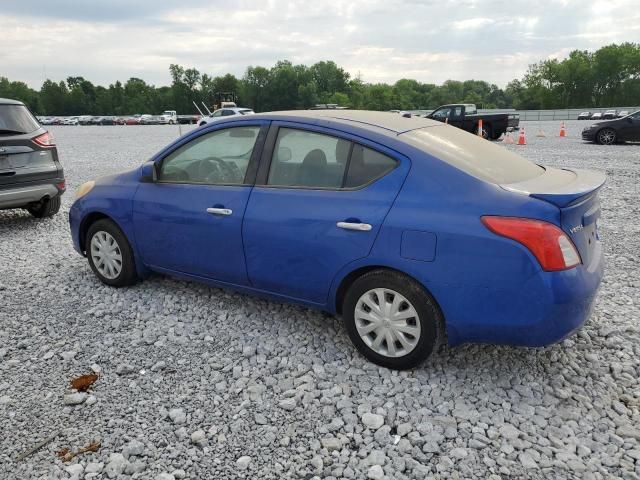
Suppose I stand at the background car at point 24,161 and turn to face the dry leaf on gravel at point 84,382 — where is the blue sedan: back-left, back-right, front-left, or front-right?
front-left

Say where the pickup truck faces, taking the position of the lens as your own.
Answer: facing away from the viewer and to the left of the viewer

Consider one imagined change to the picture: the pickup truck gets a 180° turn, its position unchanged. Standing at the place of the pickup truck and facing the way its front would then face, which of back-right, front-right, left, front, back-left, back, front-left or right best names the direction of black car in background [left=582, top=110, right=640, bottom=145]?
front

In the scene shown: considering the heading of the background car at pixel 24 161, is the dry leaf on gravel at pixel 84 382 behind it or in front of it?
behind

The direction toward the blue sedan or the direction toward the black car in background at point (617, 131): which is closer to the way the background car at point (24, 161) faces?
the black car in background

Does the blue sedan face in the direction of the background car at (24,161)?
yes

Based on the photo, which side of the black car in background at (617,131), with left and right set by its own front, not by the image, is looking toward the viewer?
left

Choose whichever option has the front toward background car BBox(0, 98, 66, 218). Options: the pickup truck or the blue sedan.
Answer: the blue sedan

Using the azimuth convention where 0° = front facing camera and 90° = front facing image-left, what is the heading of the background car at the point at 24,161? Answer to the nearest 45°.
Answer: approximately 180°

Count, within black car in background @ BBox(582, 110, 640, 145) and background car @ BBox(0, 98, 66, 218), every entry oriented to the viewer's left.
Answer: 1

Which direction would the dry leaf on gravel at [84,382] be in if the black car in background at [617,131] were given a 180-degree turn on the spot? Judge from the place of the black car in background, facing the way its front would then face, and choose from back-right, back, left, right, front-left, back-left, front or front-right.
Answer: right

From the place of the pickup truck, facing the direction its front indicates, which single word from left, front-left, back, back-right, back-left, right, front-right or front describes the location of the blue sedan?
back-left

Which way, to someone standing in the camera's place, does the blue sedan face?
facing away from the viewer and to the left of the viewer

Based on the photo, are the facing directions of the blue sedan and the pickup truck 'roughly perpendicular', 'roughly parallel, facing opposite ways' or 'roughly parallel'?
roughly parallel

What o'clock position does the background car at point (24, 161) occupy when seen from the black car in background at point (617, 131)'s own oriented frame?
The background car is roughly at 10 o'clock from the black car in background.
